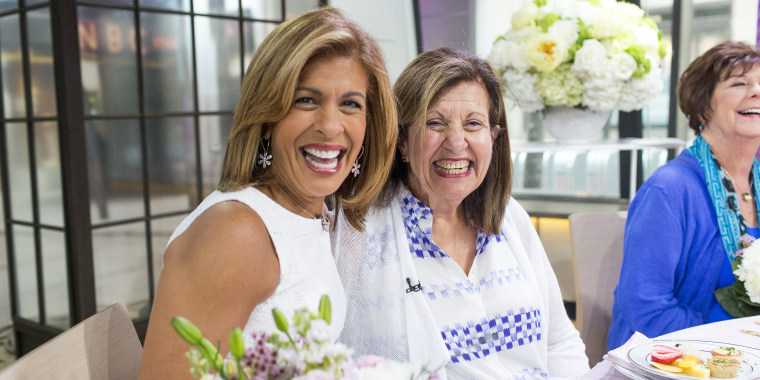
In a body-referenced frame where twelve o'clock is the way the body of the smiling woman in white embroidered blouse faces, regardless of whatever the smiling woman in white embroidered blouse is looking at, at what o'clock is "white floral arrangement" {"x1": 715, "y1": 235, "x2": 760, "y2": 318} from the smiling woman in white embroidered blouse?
The white floral arrangement is roughly at 8 o'clock from the smiling woman in white embroidered blouse.

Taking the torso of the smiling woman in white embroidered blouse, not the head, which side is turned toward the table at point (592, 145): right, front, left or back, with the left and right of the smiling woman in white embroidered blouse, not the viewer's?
back

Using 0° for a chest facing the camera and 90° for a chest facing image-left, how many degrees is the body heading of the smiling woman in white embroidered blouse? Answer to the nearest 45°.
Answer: approximately 0°
